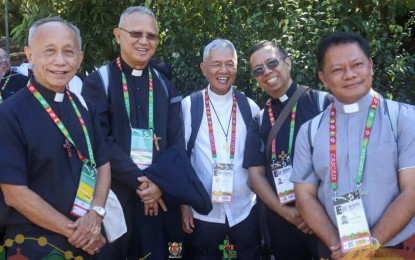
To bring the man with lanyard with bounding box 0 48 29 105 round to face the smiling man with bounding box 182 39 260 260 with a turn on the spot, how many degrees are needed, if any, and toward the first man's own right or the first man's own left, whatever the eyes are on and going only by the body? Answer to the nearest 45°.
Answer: approximately 90° to the first man's own left

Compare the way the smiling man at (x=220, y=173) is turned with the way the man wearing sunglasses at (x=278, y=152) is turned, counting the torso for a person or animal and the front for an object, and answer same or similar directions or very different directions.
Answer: same or similar directions

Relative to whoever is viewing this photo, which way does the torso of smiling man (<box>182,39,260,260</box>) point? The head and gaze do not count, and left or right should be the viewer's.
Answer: facing the viewer

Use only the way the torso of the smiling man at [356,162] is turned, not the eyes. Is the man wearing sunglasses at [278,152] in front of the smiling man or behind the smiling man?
behind

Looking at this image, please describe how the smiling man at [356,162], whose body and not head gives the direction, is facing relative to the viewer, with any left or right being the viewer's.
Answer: facing the viewer

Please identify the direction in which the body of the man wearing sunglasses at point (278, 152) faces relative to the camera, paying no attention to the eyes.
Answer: toward the camera

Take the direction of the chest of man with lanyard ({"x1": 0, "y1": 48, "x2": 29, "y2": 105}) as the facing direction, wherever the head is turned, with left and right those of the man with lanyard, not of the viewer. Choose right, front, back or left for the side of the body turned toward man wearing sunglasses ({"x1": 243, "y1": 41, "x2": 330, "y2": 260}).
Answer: left

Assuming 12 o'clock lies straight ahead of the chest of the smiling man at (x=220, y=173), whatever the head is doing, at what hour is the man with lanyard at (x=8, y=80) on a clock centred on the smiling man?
The man with lanyard is roughly at 4 o'clock from the smiling man.

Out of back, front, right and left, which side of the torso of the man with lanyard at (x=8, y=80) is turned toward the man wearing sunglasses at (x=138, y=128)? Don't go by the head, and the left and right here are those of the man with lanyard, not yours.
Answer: left

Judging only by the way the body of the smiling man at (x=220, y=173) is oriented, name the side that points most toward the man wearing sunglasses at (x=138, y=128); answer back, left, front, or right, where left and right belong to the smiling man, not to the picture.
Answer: right

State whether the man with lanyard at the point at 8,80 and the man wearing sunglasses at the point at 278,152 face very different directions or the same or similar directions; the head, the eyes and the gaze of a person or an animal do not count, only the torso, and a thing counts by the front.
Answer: same or similar directions

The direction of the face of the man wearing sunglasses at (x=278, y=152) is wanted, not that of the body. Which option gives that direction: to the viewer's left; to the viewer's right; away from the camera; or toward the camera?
toward the camera

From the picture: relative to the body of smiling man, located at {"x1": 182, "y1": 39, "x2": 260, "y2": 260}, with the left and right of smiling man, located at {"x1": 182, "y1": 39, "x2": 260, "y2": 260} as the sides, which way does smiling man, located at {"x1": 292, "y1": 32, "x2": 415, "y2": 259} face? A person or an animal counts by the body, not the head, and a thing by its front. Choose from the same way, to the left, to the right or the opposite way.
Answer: the same way

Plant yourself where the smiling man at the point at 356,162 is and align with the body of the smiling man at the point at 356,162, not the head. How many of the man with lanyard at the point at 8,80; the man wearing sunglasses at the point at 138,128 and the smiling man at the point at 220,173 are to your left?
0

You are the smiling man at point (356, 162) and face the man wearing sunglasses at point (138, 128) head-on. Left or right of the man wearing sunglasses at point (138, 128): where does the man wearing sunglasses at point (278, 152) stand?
right

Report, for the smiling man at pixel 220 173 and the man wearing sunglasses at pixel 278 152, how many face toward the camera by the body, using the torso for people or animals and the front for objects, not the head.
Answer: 2

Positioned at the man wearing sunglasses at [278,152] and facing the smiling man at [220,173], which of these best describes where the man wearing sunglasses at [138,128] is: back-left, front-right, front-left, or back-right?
front-left

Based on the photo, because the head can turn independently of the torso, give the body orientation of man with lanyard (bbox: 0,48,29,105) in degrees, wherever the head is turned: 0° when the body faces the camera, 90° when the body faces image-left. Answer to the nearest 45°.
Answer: approximately 45°
